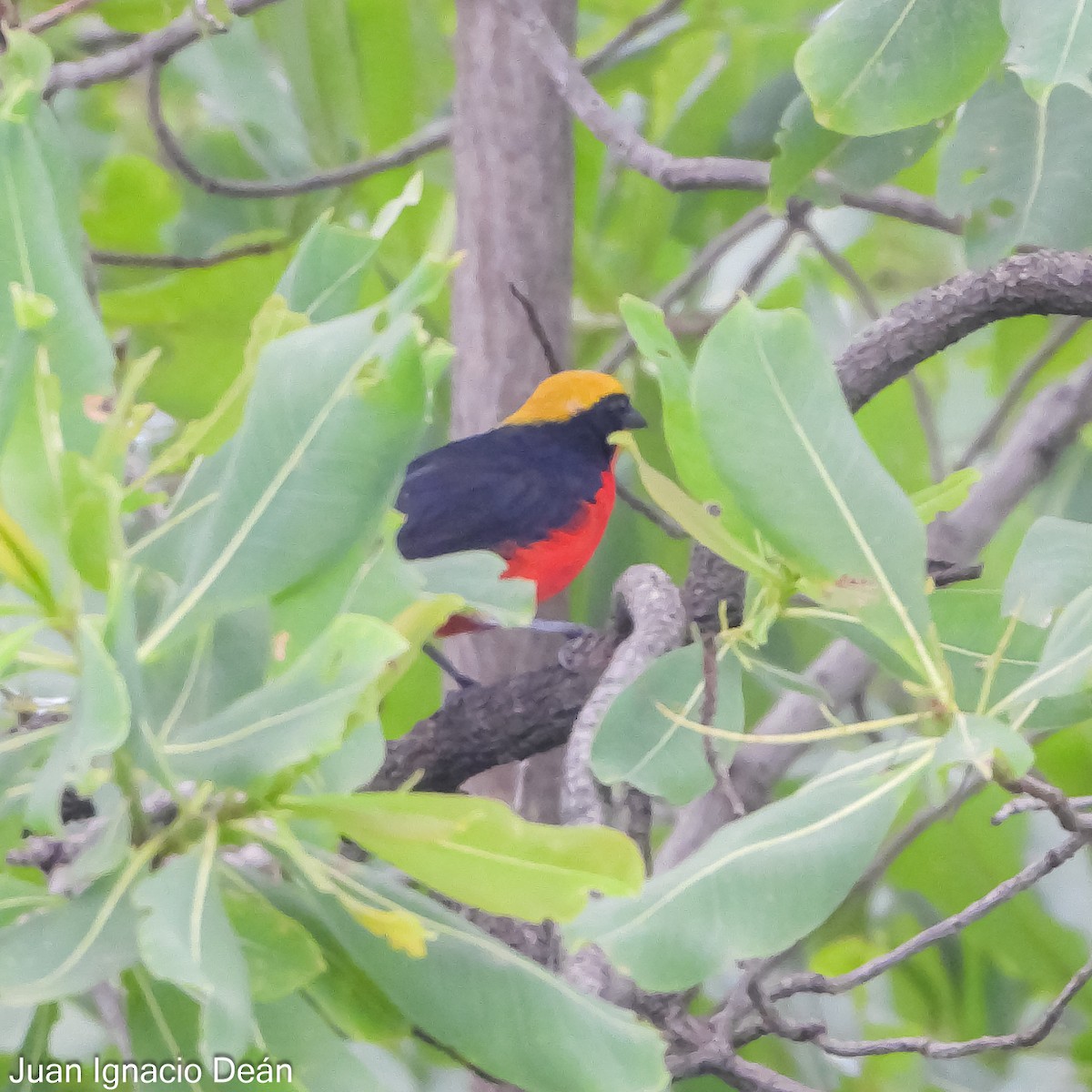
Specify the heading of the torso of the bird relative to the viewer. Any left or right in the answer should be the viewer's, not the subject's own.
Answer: facing to the right of the viewer

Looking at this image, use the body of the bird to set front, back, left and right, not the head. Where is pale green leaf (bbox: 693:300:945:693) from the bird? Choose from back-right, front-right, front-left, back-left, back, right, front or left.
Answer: front

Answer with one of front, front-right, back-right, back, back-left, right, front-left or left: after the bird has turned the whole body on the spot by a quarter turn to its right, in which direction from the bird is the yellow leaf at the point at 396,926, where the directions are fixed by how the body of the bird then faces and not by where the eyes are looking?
front
